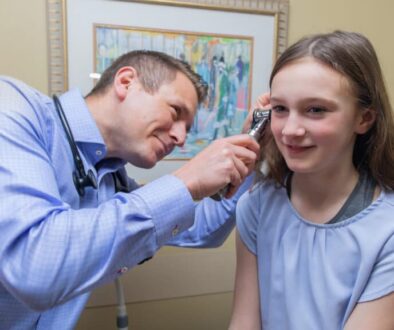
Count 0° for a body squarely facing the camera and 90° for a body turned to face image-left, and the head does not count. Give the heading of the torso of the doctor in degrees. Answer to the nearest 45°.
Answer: approximately 270°

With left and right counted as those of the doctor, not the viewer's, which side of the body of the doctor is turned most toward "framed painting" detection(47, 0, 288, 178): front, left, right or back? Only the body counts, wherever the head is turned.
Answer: left

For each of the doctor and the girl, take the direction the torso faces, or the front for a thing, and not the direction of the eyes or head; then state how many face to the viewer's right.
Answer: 1

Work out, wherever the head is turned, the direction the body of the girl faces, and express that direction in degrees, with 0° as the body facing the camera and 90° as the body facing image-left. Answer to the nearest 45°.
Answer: approximately 45°
